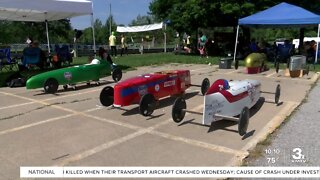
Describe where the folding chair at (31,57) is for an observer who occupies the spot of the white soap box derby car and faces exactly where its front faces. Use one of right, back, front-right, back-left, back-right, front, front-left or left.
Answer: left

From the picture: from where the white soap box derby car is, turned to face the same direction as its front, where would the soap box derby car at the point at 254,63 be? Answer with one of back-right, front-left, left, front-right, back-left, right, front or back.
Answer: front-left

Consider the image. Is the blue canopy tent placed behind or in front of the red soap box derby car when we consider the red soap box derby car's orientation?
behind

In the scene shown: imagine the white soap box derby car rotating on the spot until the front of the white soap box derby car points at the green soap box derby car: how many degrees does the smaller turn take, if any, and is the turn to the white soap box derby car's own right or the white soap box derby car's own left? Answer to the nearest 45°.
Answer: approximately 90° to the white soap box derby car's own left

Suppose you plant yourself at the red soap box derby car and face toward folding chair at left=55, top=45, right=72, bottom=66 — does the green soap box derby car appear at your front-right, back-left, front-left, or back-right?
front-left
